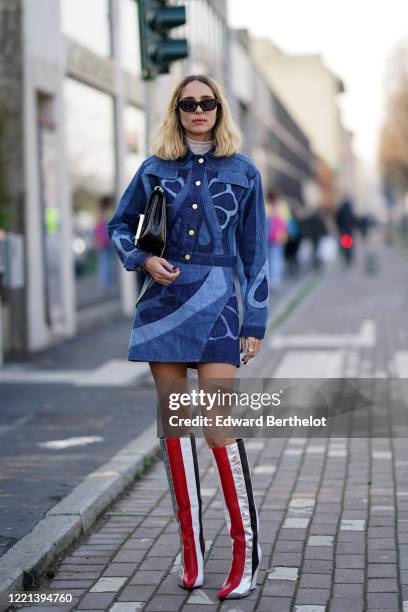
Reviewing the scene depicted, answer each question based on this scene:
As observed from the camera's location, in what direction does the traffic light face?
facing to the right of the viewer

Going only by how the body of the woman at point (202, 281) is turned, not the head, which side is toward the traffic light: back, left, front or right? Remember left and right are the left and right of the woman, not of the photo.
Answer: back

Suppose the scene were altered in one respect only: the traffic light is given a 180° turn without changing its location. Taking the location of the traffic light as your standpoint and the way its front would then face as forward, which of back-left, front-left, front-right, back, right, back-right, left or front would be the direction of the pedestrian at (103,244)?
right

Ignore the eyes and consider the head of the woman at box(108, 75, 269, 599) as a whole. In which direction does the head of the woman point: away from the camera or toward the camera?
toward the camera

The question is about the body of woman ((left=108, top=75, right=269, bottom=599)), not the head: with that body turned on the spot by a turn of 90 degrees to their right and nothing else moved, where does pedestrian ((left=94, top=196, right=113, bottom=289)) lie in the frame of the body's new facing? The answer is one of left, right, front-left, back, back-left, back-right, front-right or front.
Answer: right

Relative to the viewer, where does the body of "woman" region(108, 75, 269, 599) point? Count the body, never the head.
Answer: toward the camera

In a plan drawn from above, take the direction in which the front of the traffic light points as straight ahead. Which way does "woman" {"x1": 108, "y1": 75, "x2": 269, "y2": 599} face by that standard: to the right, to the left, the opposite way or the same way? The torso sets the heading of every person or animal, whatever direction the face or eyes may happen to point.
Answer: to the right
